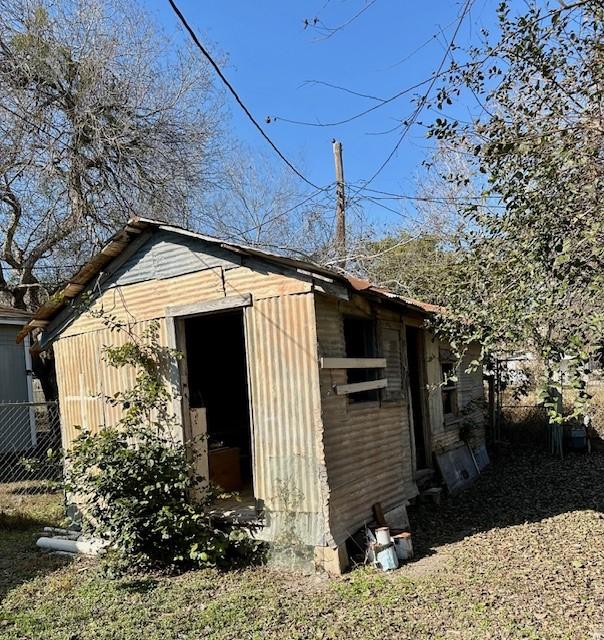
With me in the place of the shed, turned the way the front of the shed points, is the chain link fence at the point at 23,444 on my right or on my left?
on my right

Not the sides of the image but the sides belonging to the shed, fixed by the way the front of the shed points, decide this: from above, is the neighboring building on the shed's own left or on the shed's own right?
on the shed's own right

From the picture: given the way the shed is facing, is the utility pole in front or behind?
behind

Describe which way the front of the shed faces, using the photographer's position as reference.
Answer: facing the viewer and to the left of the viewer

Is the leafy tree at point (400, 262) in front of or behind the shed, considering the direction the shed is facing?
behind
